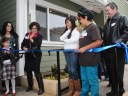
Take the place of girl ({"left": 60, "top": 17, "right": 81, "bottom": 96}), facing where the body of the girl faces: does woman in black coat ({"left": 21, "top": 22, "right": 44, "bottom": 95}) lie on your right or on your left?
on your right

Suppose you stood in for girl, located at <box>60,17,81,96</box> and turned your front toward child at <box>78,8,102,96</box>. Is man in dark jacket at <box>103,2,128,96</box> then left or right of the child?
left

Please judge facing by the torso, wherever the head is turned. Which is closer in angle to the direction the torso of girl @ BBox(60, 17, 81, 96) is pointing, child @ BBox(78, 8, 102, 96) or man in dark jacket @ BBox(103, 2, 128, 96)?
the child

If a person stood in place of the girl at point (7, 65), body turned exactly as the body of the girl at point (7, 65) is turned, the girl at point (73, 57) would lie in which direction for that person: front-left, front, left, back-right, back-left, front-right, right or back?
front-left

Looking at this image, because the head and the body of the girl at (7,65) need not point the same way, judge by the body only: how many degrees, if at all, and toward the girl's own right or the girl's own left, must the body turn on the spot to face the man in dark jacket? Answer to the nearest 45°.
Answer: approximately 45° to the girl's own left

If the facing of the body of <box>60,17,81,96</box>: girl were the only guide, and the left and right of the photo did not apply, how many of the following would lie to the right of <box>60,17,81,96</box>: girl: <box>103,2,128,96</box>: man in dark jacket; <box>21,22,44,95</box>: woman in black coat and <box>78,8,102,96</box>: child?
1

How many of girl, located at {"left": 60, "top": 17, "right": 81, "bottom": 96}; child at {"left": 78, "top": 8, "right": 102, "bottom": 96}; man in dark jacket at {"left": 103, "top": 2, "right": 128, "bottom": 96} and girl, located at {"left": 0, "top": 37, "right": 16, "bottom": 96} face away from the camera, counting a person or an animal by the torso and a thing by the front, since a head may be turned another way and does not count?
0

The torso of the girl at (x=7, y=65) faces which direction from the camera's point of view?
toward the camera

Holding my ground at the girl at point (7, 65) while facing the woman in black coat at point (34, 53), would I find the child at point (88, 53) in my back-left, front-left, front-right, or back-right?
front-right

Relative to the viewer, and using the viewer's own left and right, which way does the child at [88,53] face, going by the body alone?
facing the viewer and to the left of the viewer

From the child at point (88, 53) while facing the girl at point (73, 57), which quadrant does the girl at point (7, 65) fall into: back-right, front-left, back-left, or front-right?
front-left

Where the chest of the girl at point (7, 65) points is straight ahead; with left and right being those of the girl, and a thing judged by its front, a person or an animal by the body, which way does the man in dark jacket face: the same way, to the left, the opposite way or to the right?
to the right

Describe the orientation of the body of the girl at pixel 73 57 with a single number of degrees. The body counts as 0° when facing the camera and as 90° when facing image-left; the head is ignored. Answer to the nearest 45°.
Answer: approximately 45°
